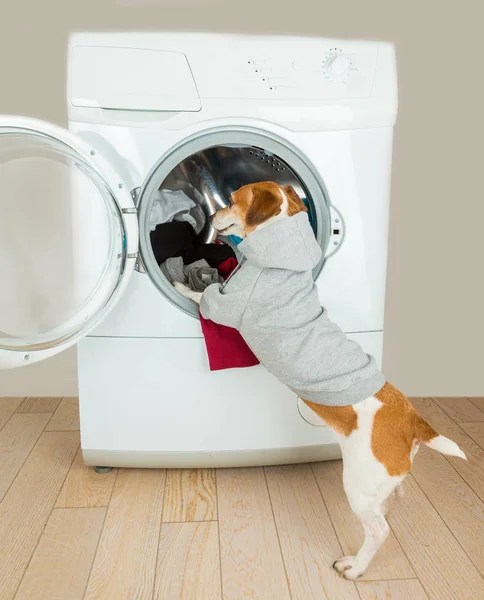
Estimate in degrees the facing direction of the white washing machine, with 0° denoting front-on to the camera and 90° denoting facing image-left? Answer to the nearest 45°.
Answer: approximately 0°
